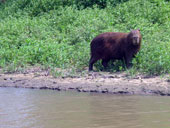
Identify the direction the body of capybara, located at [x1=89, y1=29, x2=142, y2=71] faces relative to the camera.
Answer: to the viewer's right
